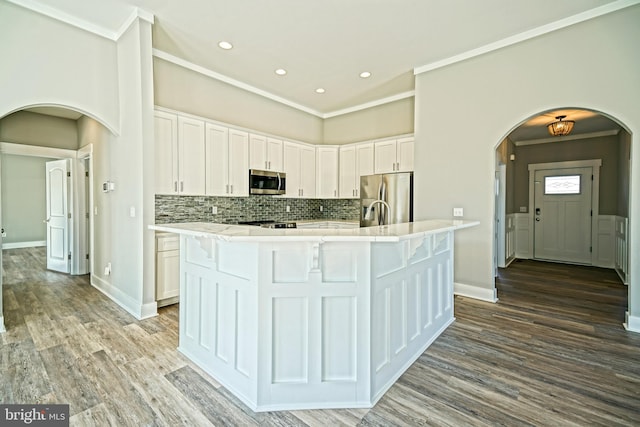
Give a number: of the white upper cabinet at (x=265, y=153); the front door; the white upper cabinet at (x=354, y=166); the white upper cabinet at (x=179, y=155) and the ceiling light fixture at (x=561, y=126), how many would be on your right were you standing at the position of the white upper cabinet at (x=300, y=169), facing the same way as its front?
2

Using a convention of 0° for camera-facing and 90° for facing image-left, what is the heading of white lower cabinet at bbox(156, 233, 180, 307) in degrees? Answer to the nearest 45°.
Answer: approximately 315°

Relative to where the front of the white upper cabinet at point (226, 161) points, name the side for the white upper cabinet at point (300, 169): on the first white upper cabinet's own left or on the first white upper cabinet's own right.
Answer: on the first white upper cabinet's own left

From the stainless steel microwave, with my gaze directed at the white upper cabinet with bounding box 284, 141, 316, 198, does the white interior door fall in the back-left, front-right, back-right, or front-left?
back-left

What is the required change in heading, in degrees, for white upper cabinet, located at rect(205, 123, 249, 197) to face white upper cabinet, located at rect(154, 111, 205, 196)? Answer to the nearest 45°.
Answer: approximately 90° to its right

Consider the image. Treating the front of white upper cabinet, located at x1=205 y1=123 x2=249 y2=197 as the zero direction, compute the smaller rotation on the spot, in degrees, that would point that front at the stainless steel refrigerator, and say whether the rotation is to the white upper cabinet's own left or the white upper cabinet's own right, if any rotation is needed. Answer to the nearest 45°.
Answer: approximately 45° to the white upper cabinet's own left

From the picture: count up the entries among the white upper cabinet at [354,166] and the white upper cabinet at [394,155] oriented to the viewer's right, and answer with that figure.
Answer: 0

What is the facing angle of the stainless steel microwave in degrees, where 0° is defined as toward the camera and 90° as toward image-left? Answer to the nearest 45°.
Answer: approximately 315°

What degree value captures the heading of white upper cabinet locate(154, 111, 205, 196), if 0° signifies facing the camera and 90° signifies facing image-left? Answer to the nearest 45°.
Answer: approximately 315°
